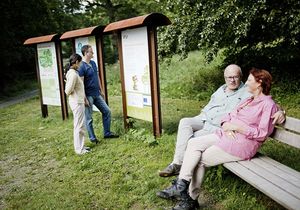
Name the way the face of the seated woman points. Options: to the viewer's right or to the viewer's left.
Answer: to the viewer's left

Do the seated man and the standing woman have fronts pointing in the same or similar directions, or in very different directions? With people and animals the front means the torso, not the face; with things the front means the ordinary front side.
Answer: very different directions

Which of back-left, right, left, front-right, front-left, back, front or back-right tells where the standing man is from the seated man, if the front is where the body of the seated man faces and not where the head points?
right

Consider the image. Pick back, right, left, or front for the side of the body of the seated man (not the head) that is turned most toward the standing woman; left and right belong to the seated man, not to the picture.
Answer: right

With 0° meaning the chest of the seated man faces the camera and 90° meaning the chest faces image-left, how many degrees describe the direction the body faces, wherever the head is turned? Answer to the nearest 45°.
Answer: approximately 45°
